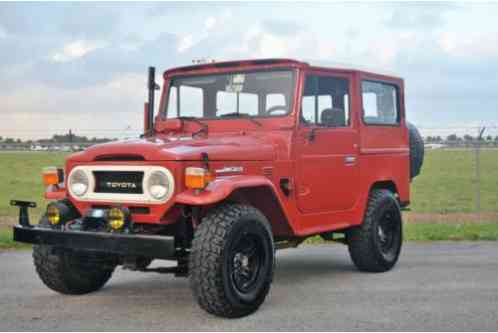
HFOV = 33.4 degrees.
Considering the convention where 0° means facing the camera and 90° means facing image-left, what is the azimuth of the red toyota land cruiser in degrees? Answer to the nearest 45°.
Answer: approximately 45°
